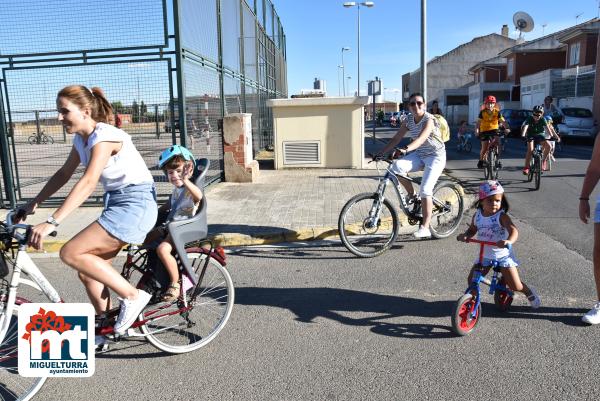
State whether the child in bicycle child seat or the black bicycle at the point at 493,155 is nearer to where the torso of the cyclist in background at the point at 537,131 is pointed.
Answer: the child in bicycle child seat

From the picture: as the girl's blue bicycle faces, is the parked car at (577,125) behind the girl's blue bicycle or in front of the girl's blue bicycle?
behind

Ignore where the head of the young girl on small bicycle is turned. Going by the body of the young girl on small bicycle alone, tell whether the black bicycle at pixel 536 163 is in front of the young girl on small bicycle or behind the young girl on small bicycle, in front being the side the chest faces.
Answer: behind

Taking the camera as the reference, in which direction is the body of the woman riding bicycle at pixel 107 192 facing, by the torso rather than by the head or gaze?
to the viewer's left

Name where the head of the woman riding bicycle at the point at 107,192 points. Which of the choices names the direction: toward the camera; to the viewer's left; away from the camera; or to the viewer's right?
to the viewer's left

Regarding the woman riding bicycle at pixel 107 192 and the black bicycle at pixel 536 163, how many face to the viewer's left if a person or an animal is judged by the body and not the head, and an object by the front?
1

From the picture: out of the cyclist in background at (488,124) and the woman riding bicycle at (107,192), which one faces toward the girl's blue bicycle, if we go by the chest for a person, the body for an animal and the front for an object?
the cyclist in background

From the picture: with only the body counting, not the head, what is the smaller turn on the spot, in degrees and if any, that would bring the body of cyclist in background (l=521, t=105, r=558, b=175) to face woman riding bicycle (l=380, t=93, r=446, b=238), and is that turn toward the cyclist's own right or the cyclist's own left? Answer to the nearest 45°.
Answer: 0° — they already face them

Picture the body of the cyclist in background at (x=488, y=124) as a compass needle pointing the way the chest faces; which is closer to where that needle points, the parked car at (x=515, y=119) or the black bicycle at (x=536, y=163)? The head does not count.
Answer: the black bicycle

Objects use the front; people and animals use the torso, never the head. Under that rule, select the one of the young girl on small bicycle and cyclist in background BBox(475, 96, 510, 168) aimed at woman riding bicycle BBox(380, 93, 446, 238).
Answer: the cyclist in background
